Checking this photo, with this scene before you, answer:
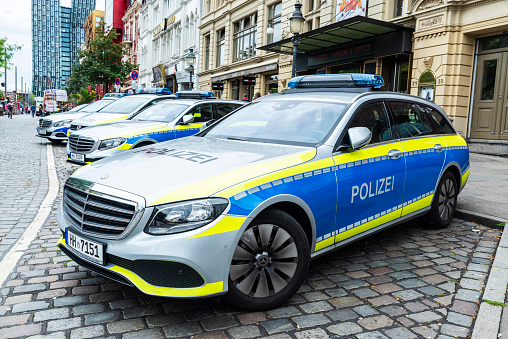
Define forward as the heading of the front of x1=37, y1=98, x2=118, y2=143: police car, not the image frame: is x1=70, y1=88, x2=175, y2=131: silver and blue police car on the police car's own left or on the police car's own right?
on the police car's own left

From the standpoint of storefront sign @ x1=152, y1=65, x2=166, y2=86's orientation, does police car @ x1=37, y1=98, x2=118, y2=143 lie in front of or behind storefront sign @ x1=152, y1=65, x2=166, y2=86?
in front

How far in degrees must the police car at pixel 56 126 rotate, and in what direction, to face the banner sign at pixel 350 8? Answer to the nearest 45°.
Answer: approximately 135° to its left

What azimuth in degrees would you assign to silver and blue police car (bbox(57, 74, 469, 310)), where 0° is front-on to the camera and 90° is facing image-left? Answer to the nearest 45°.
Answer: approximately 45°

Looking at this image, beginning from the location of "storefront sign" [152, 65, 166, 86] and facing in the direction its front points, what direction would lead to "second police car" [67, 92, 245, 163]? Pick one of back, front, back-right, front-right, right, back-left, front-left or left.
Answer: front-left

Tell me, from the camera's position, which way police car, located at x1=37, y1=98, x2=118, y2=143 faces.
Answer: facing the viewer and to the left of the viewer
